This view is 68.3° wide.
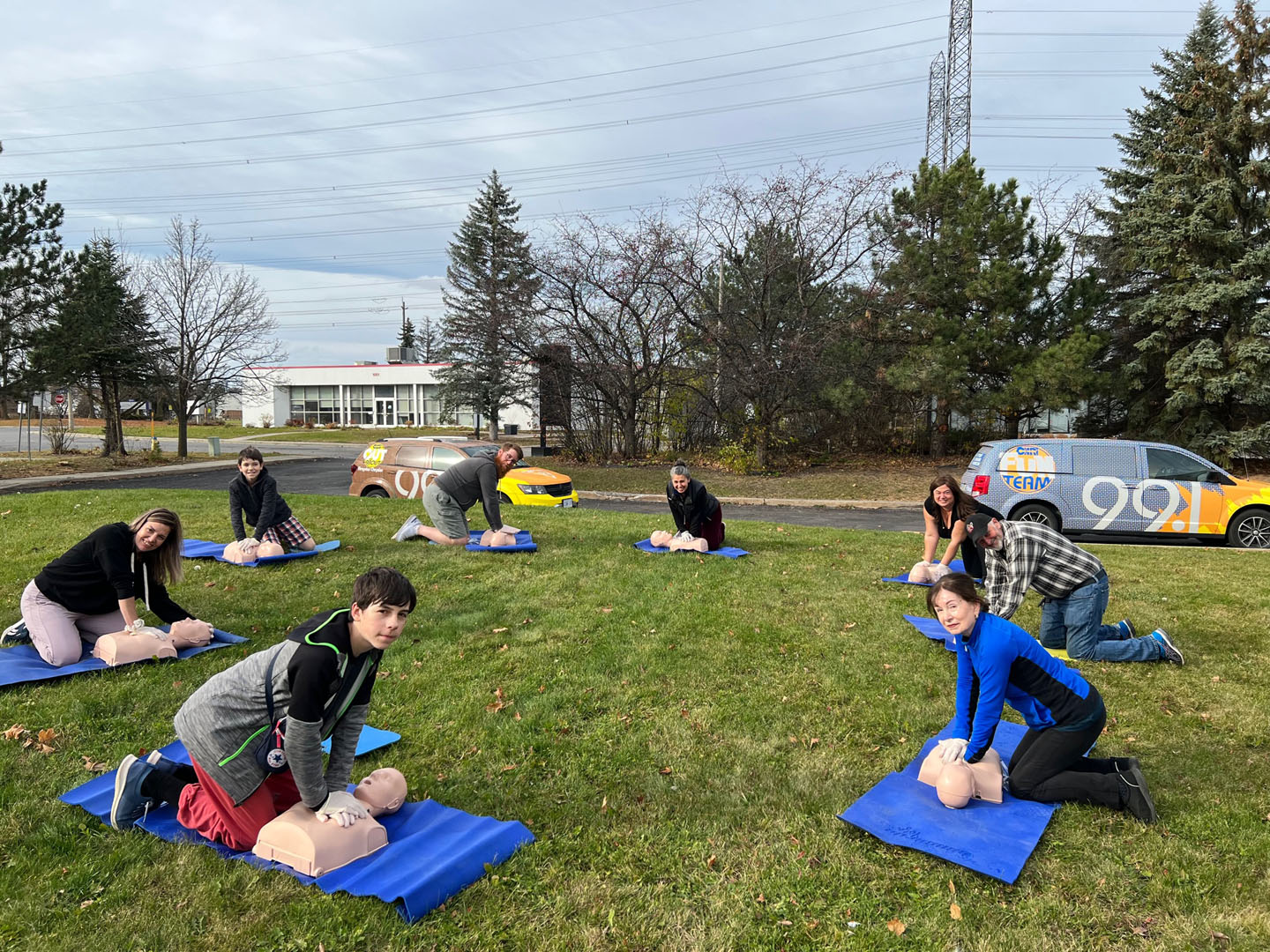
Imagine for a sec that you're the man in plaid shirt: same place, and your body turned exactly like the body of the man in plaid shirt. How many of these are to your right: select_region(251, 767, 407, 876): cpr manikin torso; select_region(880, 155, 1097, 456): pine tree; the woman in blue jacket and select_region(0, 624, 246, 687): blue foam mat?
1

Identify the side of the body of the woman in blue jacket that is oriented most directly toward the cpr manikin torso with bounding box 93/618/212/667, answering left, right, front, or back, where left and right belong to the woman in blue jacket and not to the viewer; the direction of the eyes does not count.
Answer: front

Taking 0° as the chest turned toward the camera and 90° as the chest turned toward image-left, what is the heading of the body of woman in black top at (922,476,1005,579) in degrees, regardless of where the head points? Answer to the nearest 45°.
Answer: approximately 45°

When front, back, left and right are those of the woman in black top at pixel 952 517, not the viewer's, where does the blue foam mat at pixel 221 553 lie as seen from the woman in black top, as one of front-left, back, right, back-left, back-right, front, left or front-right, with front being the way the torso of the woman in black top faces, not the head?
front-right

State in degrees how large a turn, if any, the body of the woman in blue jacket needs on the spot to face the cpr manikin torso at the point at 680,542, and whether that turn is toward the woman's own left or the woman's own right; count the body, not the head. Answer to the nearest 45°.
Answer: approximately 45° to the woman's own right

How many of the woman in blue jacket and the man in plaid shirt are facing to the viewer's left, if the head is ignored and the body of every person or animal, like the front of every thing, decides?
2

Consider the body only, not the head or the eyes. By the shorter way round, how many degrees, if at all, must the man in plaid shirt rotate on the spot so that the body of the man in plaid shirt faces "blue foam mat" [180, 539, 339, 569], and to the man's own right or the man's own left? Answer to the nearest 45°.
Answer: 0° — they already face it

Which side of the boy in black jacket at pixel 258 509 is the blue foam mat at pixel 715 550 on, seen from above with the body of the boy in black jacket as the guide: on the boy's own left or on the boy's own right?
on the boy's own left

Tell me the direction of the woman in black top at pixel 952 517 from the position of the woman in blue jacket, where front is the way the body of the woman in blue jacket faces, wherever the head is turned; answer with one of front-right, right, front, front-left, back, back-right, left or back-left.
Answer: right

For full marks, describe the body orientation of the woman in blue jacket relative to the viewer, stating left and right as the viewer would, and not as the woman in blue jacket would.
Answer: facing to the left of the viewer

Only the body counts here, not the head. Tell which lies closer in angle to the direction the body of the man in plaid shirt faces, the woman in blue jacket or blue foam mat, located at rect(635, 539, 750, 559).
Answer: the blue foam mat

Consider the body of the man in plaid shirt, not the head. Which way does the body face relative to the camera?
to the viewer's left

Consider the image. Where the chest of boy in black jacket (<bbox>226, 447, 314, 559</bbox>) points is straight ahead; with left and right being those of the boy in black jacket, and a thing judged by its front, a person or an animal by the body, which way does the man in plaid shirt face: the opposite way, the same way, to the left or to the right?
to the right
